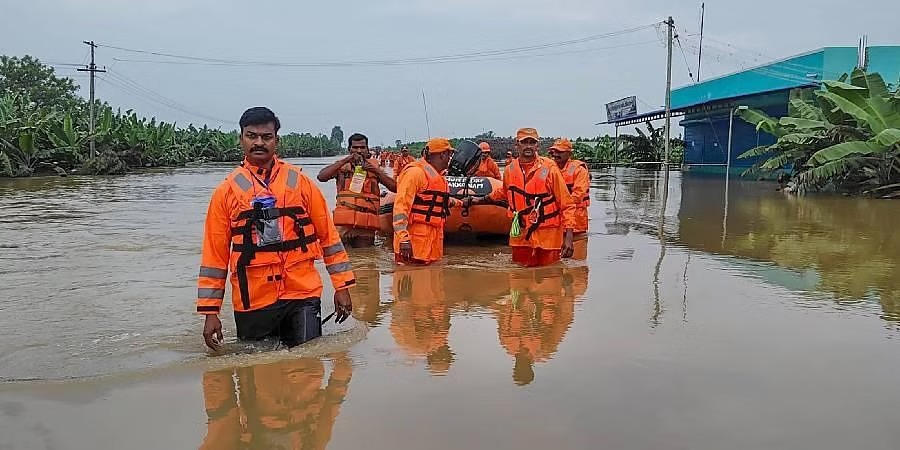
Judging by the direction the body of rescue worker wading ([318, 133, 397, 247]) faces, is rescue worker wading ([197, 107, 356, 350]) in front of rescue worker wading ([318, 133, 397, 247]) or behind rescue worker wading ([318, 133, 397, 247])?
in front

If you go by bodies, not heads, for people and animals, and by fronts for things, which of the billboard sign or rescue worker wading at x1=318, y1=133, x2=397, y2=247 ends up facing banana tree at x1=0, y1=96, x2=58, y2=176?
the billboard sign

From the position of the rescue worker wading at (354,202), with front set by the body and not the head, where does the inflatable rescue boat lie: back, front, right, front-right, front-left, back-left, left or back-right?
left

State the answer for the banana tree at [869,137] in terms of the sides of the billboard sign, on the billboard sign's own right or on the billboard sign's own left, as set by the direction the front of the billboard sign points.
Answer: on the billboard sign's own left

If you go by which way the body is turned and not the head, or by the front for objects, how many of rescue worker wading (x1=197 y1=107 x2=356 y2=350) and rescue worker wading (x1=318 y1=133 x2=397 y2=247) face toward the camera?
2

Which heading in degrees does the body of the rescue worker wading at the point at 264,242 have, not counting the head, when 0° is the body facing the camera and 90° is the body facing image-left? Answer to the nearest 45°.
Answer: approximately 0°

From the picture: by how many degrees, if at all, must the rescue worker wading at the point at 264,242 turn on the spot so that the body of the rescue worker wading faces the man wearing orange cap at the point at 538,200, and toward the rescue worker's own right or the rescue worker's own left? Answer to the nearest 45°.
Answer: approximately 135° to the rescue worker's own left

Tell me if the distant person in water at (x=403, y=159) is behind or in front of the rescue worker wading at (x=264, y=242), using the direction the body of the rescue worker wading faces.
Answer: behind

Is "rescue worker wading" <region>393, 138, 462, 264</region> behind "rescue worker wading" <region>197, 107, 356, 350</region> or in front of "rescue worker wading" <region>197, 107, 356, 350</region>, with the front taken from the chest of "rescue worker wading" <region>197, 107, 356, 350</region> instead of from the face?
behind

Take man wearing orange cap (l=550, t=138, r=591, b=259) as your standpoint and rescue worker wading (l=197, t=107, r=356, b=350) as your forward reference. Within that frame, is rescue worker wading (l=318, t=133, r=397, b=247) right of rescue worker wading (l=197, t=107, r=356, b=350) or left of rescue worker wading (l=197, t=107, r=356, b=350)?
right
